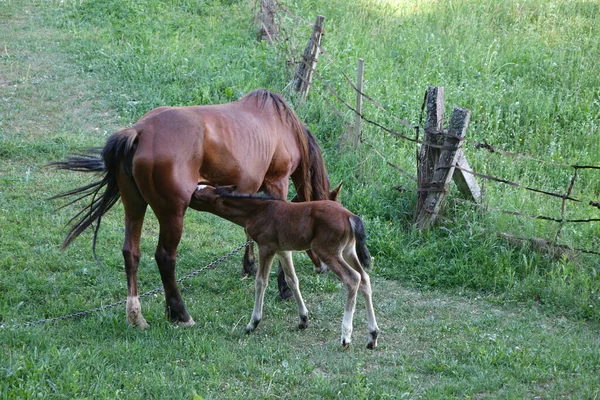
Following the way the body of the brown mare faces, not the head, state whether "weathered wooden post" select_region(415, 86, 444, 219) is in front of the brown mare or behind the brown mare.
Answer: in front

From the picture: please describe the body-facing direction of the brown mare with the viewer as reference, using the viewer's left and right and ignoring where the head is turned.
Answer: facing away from the viewer and to the right of the viewer

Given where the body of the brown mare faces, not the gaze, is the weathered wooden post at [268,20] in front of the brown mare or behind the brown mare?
in front

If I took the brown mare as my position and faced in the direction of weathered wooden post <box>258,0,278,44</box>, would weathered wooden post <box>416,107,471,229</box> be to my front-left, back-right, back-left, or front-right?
front-right

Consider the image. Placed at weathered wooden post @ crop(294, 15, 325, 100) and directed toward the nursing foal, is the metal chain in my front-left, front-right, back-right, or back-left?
front-right

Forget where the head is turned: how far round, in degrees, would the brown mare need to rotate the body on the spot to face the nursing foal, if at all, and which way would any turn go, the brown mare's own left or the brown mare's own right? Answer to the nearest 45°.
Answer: approximately 90° to the brown mare's own right

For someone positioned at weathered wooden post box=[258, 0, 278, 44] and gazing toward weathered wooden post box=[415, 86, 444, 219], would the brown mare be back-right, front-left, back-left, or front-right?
front-right

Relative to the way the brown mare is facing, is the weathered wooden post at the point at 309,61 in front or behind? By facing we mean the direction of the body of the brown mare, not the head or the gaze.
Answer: in front
